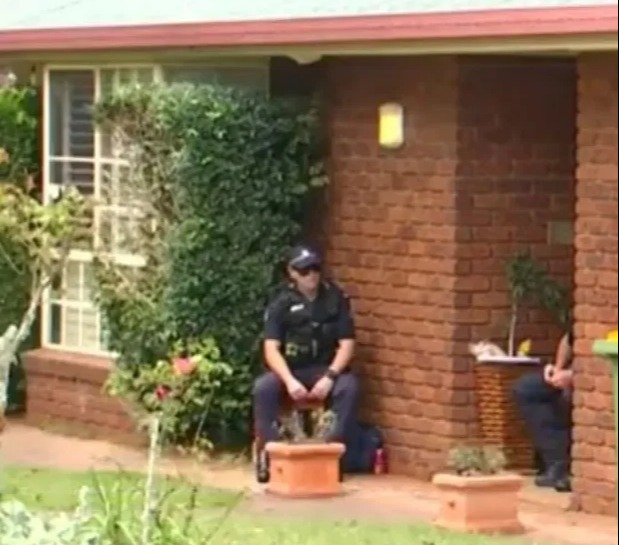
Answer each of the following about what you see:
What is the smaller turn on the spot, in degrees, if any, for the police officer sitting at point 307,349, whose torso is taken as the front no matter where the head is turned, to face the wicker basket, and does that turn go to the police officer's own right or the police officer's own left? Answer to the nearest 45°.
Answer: approximately 90° to the police officer's own left

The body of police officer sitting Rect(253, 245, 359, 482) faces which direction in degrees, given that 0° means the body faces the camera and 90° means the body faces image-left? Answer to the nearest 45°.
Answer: approximately 0°

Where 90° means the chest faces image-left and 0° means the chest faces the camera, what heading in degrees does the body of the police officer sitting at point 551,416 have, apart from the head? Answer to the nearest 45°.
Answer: approximately 45°

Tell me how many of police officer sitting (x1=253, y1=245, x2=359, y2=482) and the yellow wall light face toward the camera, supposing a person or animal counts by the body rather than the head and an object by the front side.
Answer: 2
